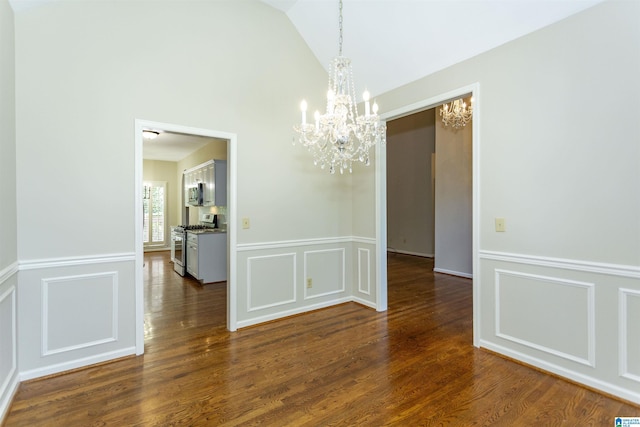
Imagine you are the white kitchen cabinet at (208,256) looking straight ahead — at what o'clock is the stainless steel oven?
The stainless steel oven is roughly at 2 o'clock from the white kitchen cabinet.

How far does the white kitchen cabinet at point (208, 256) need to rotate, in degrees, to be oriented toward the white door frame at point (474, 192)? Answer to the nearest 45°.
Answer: approximately 135° to its left

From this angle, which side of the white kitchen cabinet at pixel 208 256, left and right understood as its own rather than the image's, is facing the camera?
left

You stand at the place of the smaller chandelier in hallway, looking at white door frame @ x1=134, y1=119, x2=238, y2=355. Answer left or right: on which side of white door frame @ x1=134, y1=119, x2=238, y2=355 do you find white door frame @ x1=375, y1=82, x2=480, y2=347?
left

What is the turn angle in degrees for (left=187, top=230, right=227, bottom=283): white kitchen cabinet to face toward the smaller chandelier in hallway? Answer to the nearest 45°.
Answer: approximately 180°
